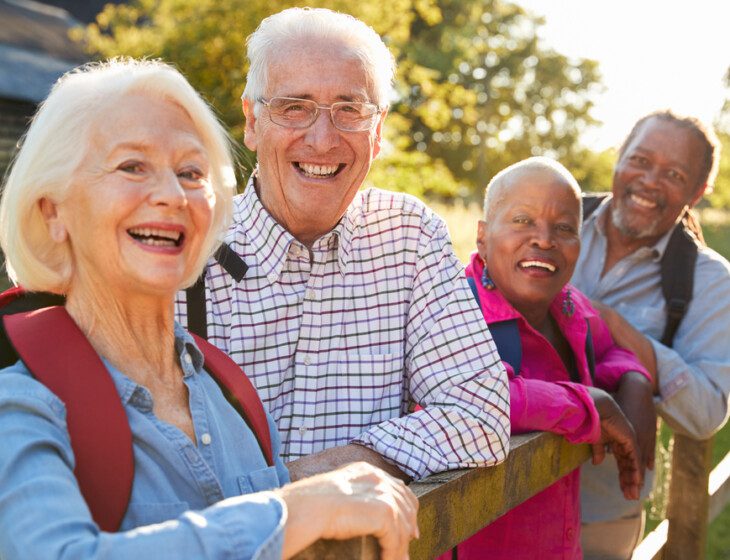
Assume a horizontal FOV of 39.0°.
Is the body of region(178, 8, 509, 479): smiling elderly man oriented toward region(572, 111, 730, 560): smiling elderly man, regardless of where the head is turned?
no

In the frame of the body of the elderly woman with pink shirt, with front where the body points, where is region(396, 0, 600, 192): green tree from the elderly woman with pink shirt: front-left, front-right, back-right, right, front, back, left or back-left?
back-left

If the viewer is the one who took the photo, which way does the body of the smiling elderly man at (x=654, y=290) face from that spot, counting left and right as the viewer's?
facing the viewer and to the left of the viewer

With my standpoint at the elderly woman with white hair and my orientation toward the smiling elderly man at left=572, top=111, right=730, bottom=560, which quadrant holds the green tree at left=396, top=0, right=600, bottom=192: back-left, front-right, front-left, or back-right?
front-left

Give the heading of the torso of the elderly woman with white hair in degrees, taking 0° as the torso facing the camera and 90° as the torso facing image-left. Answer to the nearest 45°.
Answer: approximately 315°

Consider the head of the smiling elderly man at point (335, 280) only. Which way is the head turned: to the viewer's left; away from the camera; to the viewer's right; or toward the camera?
toward the camera

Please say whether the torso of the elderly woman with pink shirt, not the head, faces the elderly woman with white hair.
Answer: no

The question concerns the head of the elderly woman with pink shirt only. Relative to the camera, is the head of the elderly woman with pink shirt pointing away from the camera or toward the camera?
toward the camera

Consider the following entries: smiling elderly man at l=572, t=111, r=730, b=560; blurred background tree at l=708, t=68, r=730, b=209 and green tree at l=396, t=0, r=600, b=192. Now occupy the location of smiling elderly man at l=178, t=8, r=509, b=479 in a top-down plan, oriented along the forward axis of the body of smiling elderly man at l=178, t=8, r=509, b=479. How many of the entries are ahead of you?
0

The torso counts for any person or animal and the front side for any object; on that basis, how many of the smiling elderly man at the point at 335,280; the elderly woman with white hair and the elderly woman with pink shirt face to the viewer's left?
0

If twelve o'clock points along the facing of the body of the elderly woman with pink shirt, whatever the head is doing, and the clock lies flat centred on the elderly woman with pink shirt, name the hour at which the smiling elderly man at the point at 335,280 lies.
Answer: The smiling elderly man is roughly at 3 o'clock from the elderly woman with pink shirt.

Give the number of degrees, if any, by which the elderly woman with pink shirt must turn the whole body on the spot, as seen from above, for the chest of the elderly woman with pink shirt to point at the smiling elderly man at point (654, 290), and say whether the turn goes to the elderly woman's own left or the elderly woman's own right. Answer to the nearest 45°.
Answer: approximately 90° to the elderly woman's own left

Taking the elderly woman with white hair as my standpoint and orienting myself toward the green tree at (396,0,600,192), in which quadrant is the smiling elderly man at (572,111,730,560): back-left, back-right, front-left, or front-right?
front-right

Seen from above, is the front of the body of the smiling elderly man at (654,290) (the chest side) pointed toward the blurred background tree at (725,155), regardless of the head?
no

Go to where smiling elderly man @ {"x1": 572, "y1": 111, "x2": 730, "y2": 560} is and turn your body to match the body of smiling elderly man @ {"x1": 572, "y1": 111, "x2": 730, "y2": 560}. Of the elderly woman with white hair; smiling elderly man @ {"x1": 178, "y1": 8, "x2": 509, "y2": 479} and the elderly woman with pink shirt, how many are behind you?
0

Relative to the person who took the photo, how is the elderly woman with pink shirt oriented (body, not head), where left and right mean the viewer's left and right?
facing the viewer and to the right of the viewer

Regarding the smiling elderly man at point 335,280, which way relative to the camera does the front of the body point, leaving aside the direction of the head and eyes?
toward the camera

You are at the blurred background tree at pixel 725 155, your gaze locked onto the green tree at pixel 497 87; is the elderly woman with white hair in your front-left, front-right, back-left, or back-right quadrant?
front-left

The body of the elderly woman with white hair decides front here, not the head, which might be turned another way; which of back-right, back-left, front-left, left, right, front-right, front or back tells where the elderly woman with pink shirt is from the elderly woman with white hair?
left
